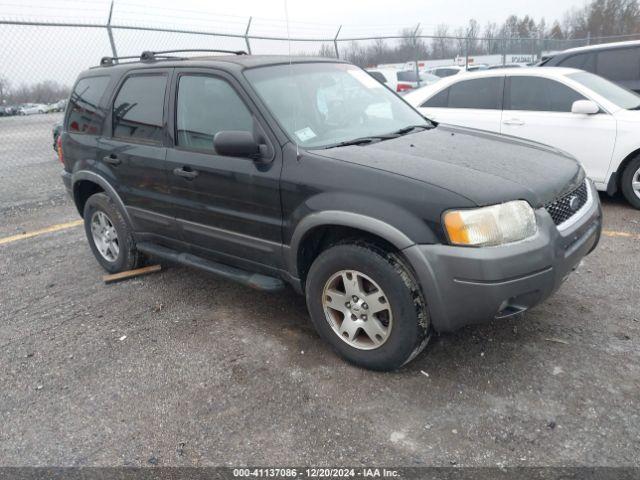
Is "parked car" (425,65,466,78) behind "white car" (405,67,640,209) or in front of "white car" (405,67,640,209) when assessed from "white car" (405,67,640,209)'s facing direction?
behind

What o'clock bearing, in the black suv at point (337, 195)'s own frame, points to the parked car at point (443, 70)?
The parked car is roughly at 8 o'clock from the black suv.

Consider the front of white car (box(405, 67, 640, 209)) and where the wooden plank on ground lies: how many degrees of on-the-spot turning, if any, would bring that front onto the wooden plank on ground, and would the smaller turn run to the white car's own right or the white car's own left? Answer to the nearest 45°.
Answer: approximately 90° to the white car's own right

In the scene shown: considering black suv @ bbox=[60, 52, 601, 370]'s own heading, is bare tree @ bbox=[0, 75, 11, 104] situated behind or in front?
behind

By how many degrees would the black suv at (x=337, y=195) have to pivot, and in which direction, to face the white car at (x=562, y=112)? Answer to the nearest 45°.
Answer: approximately 90° to its left

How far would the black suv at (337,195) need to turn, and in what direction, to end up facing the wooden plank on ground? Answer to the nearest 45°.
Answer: approximately 180°

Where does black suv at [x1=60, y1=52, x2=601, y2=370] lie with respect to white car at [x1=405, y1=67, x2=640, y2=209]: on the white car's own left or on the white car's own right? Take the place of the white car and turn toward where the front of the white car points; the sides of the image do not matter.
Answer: on the white car's own right

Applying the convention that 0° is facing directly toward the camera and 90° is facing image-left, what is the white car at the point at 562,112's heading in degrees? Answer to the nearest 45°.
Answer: approximately 315°

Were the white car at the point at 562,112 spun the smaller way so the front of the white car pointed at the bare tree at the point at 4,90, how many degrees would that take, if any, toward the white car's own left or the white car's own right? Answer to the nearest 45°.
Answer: approximately 135° to the white car's own left

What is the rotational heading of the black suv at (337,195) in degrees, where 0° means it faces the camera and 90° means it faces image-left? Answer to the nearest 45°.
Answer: approximately 315°
